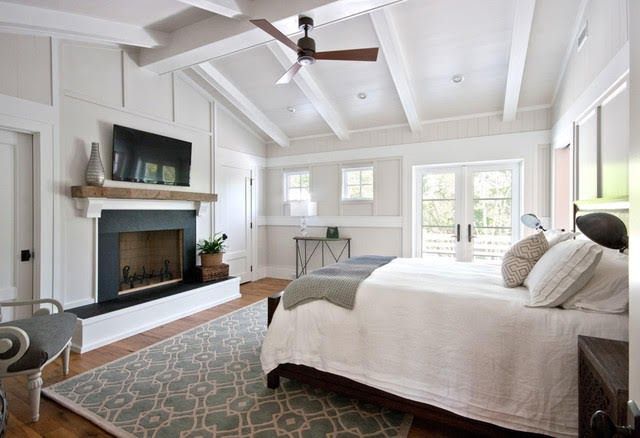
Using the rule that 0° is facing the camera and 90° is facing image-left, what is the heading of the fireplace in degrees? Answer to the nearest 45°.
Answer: approximately 315°

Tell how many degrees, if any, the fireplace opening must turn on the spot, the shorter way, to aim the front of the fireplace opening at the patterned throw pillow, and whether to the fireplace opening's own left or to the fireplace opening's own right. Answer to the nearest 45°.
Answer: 0° — it already faces it

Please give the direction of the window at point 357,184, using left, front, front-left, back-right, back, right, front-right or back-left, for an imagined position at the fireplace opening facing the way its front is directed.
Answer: front-left

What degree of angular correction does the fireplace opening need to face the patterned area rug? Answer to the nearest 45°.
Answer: approximately 45° to its right

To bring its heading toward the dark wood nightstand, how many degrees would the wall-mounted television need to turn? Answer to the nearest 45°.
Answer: approximately 45° to its right

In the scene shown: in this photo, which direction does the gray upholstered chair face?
to the viewer's right

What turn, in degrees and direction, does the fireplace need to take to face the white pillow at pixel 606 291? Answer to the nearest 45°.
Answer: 0° — it already faces it
